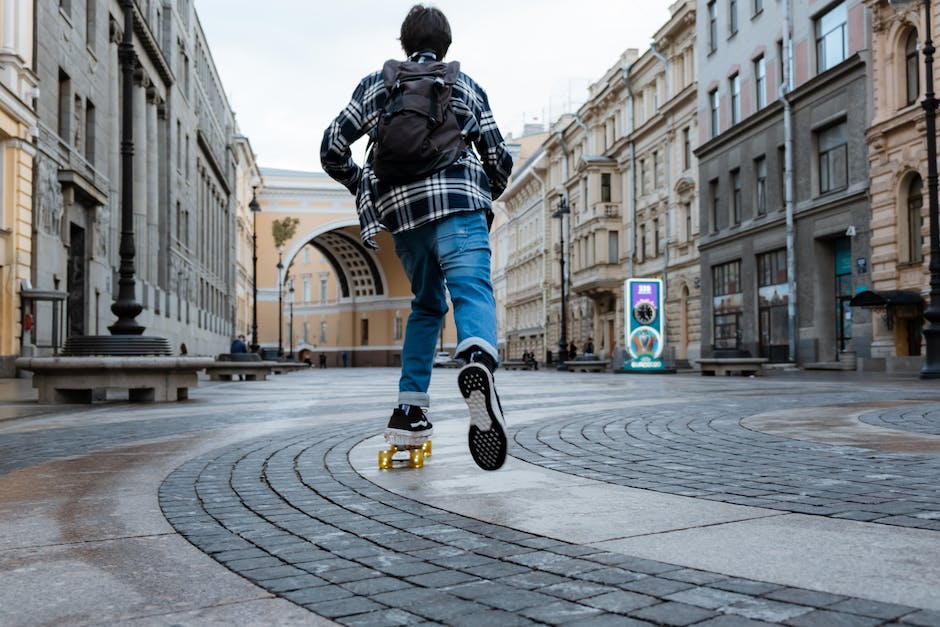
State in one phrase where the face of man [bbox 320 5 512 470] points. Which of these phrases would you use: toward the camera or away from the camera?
away from the camera

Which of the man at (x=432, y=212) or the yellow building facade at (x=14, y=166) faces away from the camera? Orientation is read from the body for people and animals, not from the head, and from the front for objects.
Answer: the man

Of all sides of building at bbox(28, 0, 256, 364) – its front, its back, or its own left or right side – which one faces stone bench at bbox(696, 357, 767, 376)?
front

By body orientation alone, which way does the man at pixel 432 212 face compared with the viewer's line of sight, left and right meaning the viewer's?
facing away from the viewer

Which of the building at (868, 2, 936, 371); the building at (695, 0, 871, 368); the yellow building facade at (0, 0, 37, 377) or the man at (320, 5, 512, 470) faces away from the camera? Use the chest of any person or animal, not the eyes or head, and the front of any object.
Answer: the man

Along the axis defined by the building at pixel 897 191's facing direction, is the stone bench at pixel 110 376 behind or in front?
in front

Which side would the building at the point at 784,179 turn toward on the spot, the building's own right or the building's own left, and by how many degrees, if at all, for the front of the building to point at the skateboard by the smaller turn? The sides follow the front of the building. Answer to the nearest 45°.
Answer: approximately 45° to the building's own left

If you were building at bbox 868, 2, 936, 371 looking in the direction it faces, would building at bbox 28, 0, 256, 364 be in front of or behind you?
in front

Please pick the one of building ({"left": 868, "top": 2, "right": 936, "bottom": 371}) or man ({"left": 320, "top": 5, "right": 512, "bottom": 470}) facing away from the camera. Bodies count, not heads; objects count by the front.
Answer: the man

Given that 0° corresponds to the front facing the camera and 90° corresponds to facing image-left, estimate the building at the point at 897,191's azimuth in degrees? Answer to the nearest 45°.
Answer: approximately 45°

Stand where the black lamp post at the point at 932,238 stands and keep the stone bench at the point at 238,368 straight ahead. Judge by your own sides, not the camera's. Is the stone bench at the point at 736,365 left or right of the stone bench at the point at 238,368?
right

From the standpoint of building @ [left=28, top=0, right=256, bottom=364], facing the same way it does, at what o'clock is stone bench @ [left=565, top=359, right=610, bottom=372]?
The stone bench is roughly at 10 o'clock from the building.

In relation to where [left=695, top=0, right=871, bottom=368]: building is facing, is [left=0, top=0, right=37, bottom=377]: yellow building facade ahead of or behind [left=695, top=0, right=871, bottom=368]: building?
ahead

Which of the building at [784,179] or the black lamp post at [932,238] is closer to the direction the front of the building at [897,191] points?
the black lamp post
